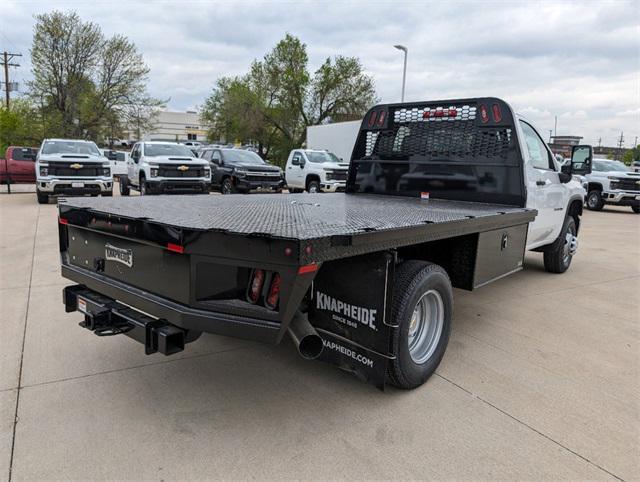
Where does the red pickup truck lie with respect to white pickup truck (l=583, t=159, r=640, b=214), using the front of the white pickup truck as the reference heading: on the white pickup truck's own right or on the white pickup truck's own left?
on the white pickup truck's own right

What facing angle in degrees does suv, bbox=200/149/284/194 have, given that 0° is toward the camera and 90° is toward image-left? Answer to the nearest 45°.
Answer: approximately 315°

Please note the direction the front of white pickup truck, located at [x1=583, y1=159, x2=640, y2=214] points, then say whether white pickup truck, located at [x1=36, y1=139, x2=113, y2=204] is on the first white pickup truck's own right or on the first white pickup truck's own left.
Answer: on the first white pickup truck's own right

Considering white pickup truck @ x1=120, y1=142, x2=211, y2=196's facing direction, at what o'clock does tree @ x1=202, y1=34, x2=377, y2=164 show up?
The tree is roughly at 8 o'clock from the white pickup truck.

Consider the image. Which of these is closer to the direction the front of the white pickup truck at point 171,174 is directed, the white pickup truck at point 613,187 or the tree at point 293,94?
the white pickup truck

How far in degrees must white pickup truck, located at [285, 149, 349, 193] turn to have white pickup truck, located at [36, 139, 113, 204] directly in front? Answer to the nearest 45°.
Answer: approximately 90° to its right

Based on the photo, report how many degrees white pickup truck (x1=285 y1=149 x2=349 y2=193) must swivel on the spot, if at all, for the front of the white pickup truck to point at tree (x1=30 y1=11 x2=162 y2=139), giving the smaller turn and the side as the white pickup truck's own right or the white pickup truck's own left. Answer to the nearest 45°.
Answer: approximately 180°

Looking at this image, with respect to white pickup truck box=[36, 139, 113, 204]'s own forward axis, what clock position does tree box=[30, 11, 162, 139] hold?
The tree is roughly at 6 o'clock from the white pickup truck.
